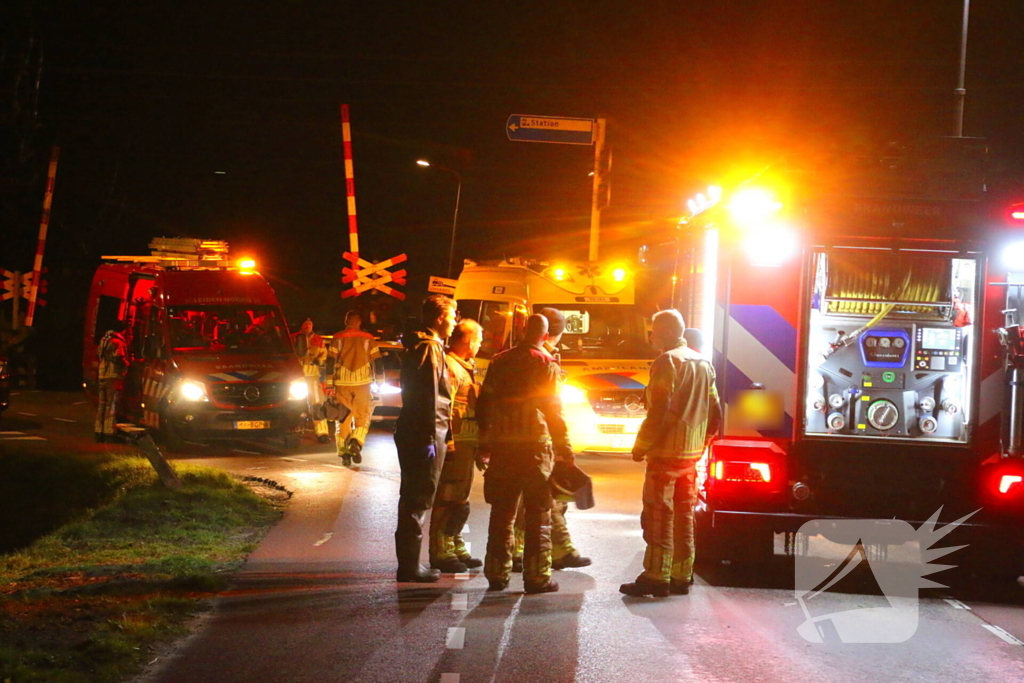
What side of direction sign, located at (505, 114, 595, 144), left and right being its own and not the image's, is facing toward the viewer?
front

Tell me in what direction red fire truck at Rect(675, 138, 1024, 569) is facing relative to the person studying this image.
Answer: facing away from the viewer

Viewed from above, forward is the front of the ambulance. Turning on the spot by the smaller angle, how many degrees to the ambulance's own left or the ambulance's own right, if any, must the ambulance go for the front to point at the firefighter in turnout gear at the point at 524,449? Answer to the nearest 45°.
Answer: approximately 45° to the ambulance's own right

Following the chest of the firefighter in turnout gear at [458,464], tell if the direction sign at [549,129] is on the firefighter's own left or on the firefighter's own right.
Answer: on the firefighter's own left

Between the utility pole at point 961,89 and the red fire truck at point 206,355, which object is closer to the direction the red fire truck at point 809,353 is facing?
the utility pole

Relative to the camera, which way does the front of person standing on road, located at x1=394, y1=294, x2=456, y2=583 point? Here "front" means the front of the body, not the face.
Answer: to the viewer's right

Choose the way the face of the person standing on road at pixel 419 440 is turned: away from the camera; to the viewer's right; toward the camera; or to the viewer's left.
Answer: to the viewer's right

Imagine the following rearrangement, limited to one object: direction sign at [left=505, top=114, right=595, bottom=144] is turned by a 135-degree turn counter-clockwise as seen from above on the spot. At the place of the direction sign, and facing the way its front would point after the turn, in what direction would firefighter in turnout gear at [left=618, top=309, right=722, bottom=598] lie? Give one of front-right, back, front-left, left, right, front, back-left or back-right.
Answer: back-right

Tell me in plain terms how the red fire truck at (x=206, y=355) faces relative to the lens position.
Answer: facing the viewer and to the right of the viewer

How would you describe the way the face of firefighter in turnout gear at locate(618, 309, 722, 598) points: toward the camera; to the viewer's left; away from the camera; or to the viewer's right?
to the viewer's left
